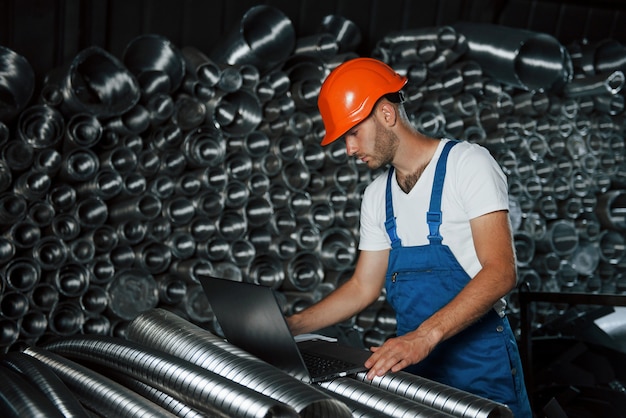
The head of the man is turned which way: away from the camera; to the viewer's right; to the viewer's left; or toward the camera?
to the viewer's left

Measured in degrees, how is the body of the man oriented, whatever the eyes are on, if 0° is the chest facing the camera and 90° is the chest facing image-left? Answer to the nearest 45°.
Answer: approximately 45°

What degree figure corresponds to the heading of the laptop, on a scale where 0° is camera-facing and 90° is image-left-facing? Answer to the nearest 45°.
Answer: approximately 225°

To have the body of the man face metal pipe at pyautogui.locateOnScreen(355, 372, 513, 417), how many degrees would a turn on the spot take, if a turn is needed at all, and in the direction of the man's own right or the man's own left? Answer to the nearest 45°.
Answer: approximately 45° to the man's own left

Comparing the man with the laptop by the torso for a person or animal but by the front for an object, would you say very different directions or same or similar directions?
very different directions

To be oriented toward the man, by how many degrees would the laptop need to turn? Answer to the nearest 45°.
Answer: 0° — it already faces them

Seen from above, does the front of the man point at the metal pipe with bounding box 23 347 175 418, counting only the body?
yes

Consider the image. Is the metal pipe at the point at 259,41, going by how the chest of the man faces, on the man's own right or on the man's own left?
on the man's own right
